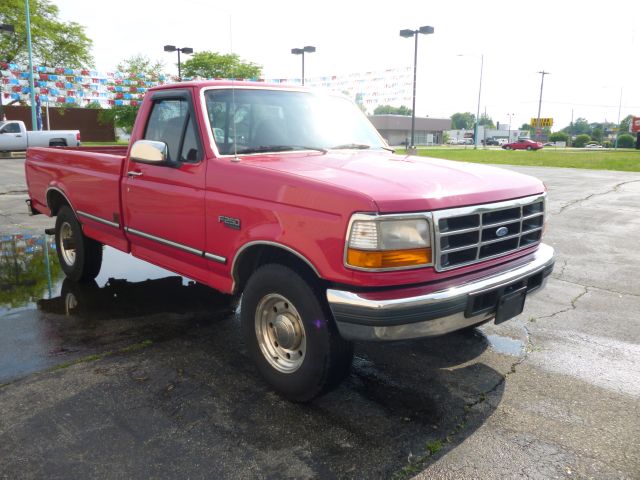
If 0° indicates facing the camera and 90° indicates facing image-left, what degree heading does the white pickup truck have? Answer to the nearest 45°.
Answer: approximately 90°

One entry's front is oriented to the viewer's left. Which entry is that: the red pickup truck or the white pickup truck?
the white pickup truck

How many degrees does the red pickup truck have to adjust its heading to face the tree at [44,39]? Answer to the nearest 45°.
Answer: approximately 180°

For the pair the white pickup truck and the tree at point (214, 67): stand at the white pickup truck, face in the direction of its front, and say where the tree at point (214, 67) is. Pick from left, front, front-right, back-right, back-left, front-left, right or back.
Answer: back-right

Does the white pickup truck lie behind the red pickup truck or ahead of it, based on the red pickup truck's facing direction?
behind

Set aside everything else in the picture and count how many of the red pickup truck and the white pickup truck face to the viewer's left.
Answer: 1

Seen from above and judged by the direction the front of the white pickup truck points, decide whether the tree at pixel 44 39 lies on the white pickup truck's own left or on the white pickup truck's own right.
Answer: on the white pickup truck's own right

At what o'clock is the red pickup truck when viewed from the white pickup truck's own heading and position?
The red pickup truck is roughly at 9 o'clock from the white pickup truck.

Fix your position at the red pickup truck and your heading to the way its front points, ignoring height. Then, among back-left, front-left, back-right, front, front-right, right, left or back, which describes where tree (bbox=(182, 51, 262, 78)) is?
back-left

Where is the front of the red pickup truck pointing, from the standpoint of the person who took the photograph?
facing the viewer and to the right of the viewer

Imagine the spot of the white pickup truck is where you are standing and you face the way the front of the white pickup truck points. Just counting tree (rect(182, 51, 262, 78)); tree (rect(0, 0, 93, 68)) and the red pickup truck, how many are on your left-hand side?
1
